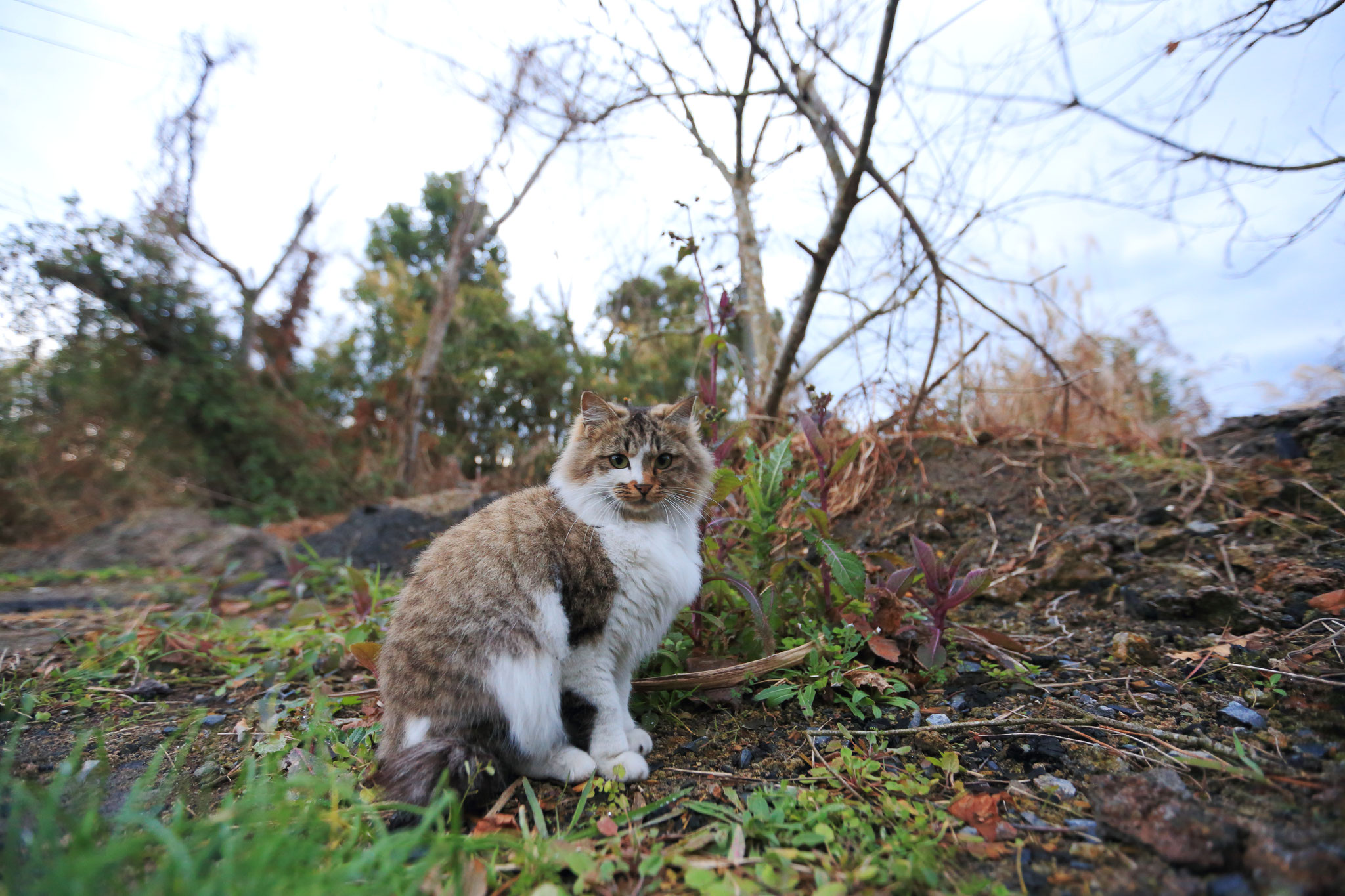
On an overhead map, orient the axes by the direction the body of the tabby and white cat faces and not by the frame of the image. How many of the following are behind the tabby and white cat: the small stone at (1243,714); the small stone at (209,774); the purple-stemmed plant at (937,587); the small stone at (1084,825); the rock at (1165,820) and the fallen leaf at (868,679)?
1

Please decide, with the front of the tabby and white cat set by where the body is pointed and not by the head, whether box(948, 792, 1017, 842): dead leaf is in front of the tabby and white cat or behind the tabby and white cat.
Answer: in front

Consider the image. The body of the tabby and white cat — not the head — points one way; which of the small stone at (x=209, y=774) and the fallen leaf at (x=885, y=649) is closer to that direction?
the fallen leaf

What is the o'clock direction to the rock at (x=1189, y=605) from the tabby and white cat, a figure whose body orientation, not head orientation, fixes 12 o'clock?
The rock is roughly at 10 o'clock from the tabby and white cat.

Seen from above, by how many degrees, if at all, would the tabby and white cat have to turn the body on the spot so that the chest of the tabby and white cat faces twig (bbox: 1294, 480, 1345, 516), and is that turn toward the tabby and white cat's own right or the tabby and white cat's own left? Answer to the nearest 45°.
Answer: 0° — it already faces it

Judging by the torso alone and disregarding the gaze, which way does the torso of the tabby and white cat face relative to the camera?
to the viewer's right

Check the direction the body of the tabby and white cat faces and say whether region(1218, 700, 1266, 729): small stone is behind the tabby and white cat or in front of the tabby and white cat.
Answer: in front

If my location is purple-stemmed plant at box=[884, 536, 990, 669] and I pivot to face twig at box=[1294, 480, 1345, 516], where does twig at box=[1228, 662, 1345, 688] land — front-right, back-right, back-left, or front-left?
front-right

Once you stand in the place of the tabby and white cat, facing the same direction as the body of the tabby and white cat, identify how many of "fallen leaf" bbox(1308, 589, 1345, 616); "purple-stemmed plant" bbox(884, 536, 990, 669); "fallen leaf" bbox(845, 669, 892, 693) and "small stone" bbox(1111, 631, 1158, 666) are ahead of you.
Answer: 4

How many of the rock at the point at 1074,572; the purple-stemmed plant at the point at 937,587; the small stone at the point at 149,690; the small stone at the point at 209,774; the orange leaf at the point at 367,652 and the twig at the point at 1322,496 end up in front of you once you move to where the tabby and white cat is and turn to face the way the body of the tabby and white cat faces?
3

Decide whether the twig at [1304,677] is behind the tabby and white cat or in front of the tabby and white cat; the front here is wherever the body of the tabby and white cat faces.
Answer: in front

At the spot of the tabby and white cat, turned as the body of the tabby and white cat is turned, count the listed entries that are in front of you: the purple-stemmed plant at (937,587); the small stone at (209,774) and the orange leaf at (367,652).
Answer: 1
